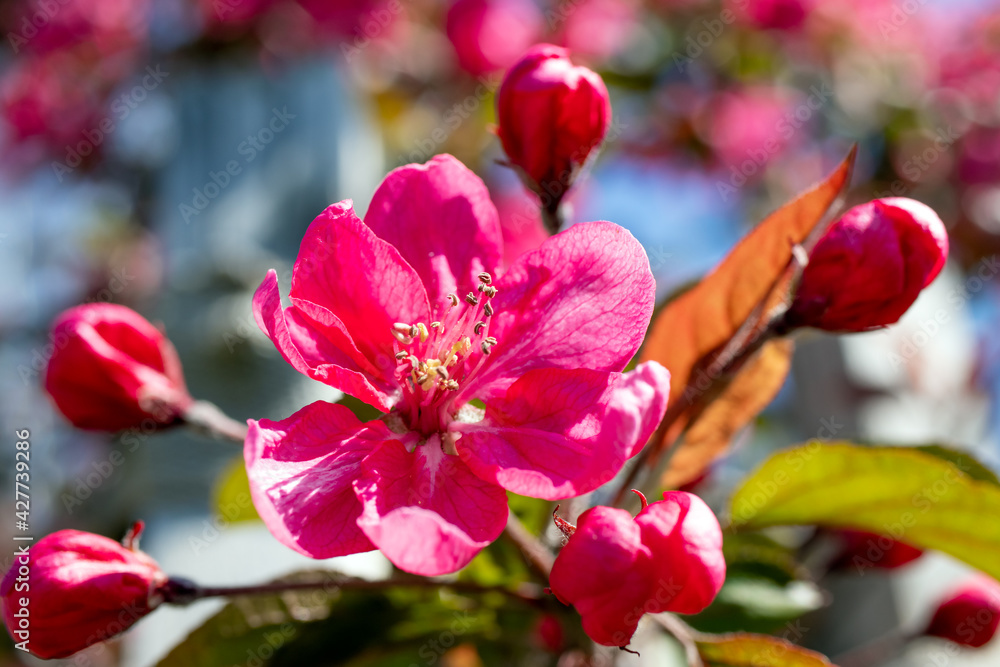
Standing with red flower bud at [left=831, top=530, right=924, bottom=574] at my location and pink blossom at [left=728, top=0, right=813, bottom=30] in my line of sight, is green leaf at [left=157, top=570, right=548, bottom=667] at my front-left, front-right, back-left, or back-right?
back-left

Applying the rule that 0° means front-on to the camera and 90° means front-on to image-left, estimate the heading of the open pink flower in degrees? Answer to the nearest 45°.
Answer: approximately 0°

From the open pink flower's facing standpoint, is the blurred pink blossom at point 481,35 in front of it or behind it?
behind
